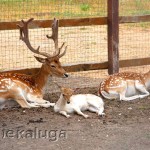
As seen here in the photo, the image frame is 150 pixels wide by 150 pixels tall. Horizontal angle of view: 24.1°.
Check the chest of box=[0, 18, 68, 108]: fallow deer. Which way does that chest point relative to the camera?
to the viewer's right

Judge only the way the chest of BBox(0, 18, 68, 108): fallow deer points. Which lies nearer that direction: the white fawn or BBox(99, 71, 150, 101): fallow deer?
the fallow deer

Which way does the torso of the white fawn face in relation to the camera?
to the viewer's left

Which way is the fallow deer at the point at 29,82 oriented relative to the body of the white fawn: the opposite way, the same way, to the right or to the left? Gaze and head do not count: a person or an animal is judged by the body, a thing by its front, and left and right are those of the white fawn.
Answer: the opposite way

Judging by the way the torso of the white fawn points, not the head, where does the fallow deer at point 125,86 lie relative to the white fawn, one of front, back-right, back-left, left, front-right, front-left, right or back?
back-right
